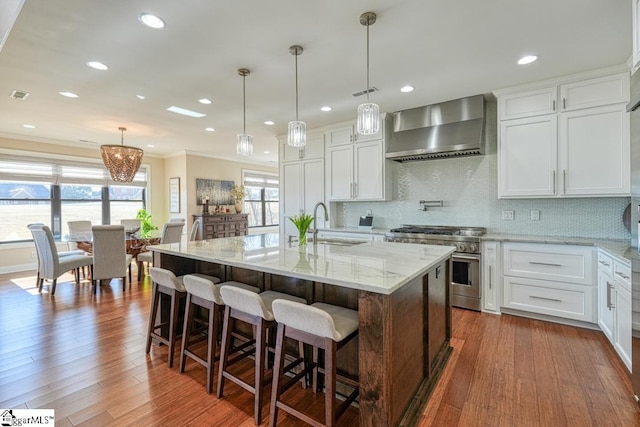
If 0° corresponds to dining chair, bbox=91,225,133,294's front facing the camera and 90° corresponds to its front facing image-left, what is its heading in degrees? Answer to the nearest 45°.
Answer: approximately 180°

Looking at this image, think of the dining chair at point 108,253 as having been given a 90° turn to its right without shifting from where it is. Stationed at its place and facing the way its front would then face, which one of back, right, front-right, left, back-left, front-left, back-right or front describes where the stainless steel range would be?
front-right

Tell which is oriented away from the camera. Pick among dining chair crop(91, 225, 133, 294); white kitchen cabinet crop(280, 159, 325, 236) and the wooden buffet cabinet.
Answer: the dining chair

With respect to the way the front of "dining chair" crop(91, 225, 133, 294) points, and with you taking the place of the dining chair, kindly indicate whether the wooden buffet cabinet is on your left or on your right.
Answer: on your right

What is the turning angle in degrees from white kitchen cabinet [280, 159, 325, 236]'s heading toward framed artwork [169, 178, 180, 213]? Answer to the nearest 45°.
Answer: approximately 90° to its right

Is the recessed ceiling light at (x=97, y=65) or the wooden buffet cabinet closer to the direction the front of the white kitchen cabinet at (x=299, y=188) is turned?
the recessed ceiling light

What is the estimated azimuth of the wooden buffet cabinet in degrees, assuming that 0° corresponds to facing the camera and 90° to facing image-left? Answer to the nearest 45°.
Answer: approximately 315°

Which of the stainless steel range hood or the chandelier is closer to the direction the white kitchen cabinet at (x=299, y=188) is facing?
the chandelier

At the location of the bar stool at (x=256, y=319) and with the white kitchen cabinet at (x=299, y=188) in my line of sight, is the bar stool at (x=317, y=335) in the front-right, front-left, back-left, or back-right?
back-right

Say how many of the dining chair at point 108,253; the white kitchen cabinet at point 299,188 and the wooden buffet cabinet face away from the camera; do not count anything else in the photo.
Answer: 1

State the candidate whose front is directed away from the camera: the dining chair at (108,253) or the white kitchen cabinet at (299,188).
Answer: the dining chair
